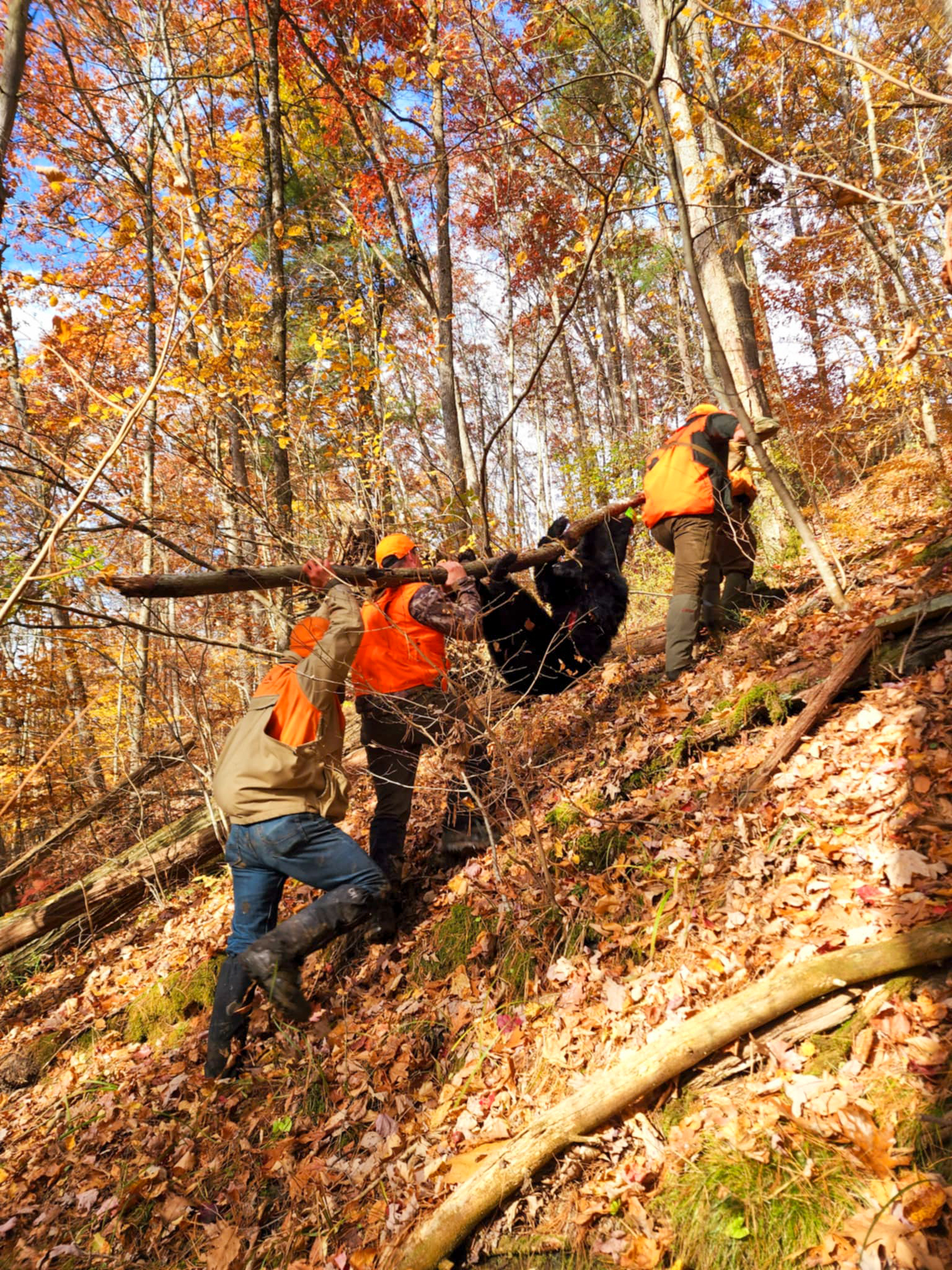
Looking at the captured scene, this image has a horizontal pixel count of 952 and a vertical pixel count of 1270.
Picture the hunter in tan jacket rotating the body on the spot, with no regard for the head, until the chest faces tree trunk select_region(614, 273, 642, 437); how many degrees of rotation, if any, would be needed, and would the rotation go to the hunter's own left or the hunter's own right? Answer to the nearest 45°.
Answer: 0° — they already face it

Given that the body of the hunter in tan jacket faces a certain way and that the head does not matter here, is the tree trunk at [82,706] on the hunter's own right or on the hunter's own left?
on the hunter's own left

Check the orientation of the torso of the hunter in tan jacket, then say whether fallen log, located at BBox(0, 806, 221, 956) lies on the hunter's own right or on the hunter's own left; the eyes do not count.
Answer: on the hunter's own left

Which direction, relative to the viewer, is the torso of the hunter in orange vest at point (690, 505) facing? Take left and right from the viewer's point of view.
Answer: facing away from the viewer and to the right of the viewer

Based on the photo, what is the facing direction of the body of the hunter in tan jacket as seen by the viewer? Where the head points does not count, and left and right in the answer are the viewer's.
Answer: facing away from the viewer and to the right of the viewer

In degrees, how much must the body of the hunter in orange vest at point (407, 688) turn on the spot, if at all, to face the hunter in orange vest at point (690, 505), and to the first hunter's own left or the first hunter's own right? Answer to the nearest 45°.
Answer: approximately 45° to the first hunter's own right

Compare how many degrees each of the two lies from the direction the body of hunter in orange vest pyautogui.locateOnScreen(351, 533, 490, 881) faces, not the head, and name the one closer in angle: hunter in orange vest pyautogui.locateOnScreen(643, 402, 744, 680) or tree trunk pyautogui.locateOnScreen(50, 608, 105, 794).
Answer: the hunter in orange vest

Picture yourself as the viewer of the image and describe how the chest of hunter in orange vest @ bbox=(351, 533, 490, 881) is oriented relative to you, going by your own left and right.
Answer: facing away from the viewer and to the right of the viewer
